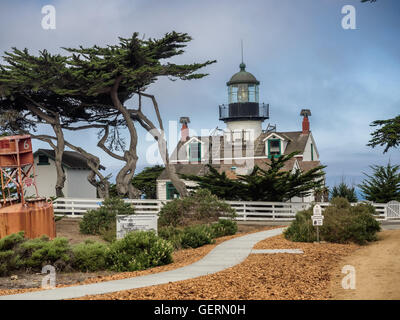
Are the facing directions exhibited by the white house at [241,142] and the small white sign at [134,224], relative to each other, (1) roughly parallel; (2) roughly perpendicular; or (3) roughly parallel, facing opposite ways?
roughly parallel

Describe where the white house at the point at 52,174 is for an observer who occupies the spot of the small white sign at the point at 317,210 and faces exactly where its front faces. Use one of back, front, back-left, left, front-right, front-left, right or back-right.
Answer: back-right

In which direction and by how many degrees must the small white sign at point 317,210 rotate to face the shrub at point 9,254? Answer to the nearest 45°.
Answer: approximately 45° to its right

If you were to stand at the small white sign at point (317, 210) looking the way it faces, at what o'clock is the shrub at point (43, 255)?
The shrub is roughly at 2 o'clock from the small white sign.

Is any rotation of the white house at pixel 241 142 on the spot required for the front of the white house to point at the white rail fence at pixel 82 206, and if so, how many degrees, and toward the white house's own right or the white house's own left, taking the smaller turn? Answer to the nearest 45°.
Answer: approximately 45° to the white house's own right

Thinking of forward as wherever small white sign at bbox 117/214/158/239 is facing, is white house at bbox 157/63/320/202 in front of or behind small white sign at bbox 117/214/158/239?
behind

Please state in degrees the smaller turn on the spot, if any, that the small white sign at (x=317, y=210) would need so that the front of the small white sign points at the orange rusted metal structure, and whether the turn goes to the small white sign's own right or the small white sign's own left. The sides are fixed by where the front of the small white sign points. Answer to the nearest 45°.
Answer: approximately 90° to the small white sign's own right

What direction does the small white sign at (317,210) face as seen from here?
toward the camera

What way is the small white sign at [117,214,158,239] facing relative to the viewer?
toward the camera

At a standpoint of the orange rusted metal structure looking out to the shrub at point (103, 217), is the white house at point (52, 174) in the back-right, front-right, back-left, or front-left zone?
front-left

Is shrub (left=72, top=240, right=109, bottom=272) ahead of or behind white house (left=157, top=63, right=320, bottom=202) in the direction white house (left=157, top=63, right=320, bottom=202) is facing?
ahead

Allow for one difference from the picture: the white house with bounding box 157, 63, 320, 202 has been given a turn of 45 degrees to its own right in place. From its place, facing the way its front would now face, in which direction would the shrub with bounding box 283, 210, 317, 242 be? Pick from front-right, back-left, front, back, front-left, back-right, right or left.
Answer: front-left

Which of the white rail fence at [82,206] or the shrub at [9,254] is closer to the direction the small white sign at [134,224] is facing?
the shrub

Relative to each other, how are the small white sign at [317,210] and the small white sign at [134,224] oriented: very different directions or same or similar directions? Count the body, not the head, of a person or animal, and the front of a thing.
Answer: same or similar directions
